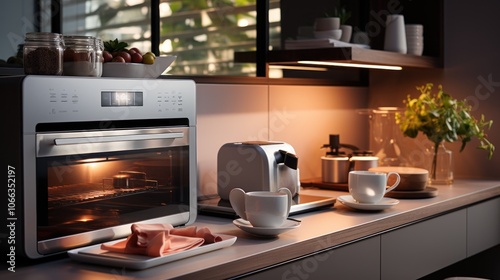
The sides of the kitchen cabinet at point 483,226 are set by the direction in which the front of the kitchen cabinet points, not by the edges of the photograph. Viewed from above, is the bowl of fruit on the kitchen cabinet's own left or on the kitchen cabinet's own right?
on the kitchen cabinet's own right

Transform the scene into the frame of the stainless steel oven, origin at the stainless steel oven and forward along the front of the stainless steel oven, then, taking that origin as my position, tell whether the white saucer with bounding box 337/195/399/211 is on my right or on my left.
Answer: on my left

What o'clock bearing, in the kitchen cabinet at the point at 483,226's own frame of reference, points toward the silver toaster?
The silver toaster is roughly at 3 o'clock from the kitchen cabinet.

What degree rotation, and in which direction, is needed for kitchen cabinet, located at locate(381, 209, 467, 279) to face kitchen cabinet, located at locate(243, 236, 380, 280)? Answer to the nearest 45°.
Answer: approximately 90° to its right

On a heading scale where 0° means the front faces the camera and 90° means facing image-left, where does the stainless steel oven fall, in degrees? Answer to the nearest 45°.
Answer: approximately 315°

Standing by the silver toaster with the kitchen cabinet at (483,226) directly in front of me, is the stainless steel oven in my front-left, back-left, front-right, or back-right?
back-right

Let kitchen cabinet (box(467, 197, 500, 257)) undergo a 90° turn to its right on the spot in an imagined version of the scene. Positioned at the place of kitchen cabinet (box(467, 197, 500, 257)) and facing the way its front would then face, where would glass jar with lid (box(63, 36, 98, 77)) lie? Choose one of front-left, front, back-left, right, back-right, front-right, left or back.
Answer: front

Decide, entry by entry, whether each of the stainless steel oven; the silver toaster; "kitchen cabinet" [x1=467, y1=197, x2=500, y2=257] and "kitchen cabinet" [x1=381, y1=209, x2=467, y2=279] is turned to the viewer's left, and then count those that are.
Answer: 0

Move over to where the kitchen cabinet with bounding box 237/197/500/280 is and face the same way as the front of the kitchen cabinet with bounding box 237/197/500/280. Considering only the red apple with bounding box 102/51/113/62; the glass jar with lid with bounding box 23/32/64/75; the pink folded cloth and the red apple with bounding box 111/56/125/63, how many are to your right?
4

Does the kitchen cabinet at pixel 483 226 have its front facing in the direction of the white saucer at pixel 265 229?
no

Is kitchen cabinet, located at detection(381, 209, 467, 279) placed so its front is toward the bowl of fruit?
no

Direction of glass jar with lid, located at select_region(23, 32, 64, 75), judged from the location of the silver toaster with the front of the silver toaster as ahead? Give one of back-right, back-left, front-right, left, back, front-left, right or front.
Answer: right

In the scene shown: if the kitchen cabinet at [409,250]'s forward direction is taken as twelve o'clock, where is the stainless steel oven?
The stainless steel oven is roughly at 3 o'clock from the kitchen cabinet.

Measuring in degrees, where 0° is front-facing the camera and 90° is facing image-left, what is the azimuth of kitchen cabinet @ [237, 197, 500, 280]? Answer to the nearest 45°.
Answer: approximately 315°

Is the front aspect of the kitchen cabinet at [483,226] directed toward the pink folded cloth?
no

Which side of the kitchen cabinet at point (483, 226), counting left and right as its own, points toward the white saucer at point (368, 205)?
right

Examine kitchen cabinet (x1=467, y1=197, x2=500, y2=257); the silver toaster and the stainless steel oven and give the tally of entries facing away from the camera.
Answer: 0
